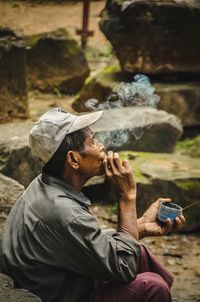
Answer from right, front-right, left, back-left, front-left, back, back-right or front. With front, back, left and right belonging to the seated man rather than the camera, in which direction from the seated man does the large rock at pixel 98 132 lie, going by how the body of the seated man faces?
left

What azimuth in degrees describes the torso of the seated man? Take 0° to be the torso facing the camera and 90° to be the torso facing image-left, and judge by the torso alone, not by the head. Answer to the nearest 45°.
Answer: approximately 270°

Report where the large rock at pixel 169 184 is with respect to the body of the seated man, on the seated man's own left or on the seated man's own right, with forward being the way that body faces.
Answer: on the seated man's own left

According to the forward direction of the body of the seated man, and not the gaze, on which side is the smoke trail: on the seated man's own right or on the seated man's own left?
on the seated man's own left

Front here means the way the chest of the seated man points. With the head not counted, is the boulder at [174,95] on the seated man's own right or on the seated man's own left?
on the seated man's own left

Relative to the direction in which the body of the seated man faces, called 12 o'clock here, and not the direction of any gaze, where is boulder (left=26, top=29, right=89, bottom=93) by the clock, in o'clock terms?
The boulder is roughly at 9 o'clock from the seated man.

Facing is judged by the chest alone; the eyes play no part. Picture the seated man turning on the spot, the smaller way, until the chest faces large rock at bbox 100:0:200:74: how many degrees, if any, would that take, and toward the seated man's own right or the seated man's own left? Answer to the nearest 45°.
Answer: approximately 90° to the seated man's own left

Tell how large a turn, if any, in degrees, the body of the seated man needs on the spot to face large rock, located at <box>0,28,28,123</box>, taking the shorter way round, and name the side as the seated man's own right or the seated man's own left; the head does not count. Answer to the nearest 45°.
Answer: approximately 90° to the seated man's own left

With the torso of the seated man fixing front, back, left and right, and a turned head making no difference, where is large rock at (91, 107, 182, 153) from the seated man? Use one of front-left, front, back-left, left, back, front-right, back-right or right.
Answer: left

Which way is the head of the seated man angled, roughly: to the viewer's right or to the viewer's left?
to the viewer's right
